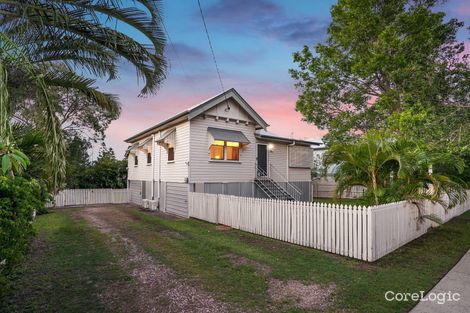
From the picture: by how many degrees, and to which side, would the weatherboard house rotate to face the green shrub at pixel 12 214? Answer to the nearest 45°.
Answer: approximately 45° to its right

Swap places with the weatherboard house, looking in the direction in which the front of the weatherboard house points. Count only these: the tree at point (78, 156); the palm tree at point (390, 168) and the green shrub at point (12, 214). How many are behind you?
1

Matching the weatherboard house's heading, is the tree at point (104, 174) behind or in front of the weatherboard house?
behind

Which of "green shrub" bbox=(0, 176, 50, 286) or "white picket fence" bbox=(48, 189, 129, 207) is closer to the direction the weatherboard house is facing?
the green shrub

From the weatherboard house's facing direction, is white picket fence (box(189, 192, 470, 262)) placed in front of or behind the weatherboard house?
in front
